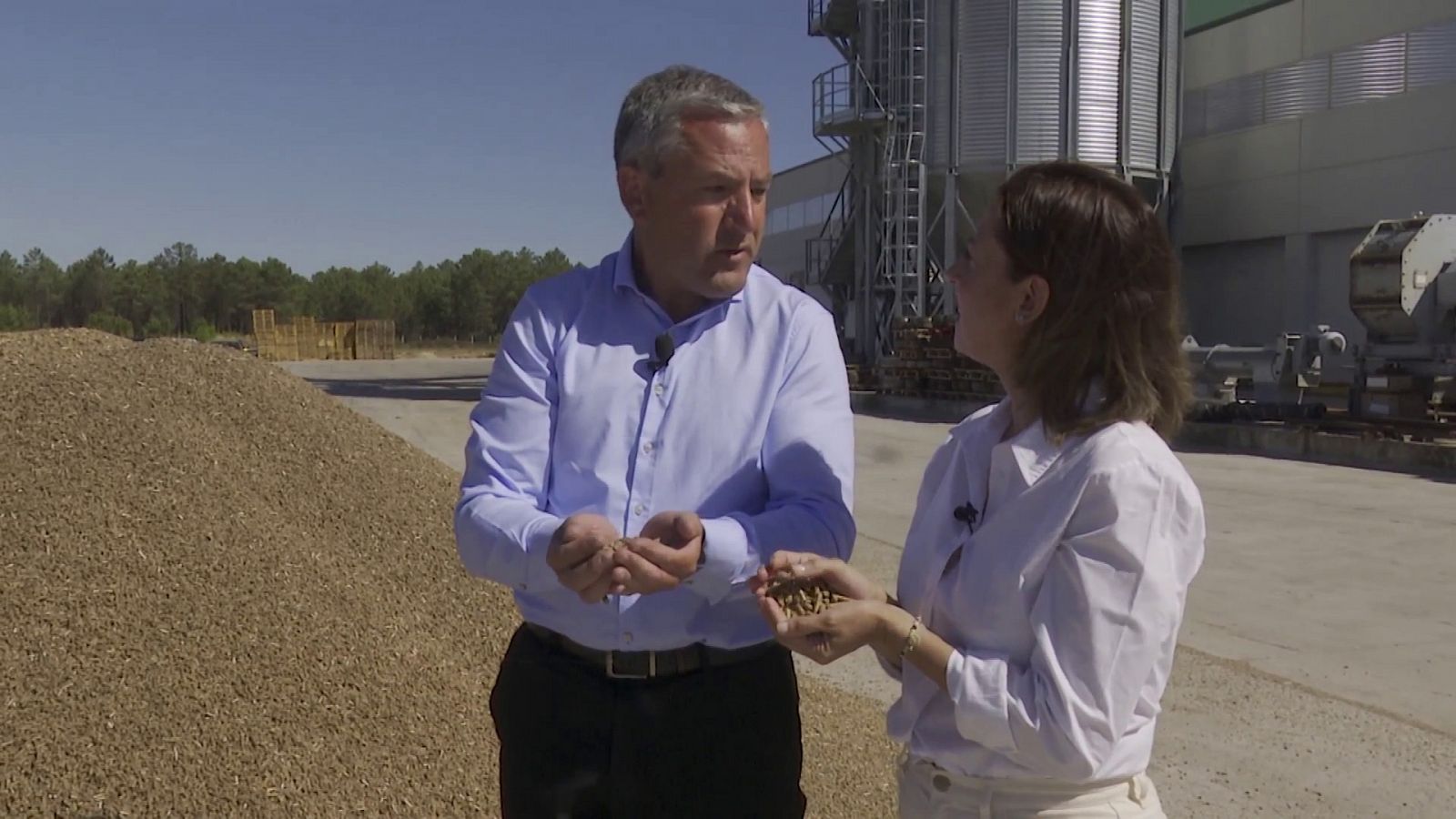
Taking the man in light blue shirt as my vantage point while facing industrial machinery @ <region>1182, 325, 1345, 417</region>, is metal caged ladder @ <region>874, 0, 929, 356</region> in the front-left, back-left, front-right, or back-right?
front-left

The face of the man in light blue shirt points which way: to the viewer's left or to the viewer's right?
to the viewer's right

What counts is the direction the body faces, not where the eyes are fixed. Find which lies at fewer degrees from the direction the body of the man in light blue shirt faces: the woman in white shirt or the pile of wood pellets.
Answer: the woman in white shirt

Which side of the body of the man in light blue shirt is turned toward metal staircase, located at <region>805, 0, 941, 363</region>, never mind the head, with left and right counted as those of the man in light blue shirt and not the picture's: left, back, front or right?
back

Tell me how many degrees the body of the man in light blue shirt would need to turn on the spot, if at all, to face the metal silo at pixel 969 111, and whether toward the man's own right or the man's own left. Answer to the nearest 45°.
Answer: approximately 180°

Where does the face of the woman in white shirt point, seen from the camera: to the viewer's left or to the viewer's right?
to the viewer's left

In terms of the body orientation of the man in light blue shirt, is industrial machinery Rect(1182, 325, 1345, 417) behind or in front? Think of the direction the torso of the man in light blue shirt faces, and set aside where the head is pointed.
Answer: behind

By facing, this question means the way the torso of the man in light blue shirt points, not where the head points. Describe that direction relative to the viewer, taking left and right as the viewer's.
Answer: facing the viewer

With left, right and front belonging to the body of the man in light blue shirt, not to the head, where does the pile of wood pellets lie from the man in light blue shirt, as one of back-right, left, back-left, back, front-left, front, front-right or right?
back-right

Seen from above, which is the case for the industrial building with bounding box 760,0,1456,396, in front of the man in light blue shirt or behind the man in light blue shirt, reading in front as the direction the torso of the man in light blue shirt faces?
behind

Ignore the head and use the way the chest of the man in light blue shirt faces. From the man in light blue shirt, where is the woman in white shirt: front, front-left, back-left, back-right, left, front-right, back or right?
front-left
